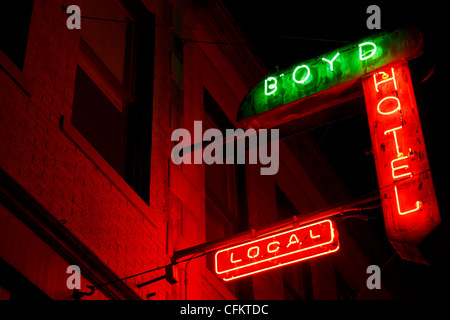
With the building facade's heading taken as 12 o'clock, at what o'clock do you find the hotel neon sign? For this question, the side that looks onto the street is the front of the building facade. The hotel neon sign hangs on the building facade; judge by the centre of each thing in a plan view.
The hotel neon sign is roughly at 11 o'clock from the building facade.

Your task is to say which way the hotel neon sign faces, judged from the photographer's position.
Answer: facing the viewer

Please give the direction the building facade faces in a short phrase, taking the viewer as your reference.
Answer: facing the viewer and to the right of the viewer

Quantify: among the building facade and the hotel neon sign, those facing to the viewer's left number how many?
0
